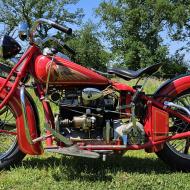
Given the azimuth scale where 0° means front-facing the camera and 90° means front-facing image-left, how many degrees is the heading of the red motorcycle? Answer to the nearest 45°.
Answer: approximately 90°
